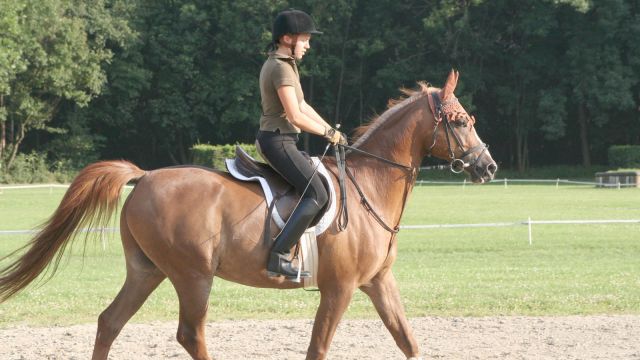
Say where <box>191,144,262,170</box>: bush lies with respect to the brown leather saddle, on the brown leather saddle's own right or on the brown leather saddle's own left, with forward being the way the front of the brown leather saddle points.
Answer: on the brown leather saddle's own left

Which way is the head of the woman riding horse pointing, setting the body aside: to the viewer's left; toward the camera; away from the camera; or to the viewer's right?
to the viewer's right

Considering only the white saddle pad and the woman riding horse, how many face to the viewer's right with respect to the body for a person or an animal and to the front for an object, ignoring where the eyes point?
2

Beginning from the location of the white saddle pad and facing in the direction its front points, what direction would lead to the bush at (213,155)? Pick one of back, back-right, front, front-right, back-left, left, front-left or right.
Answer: left

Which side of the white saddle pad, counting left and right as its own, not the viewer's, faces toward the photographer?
right

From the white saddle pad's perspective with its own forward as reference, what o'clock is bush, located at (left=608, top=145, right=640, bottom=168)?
The bush is roughly at 10 o'clock from the white saddle pad.

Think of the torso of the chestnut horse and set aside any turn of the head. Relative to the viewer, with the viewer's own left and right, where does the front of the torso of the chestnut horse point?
facing to the right of the viewer

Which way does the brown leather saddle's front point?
to the viewer's right

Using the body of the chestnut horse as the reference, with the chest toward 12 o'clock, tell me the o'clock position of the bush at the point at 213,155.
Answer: The bush is roughly at 9 o'clock from the chestnut horse.

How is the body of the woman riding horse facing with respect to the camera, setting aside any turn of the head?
to the viewer's right

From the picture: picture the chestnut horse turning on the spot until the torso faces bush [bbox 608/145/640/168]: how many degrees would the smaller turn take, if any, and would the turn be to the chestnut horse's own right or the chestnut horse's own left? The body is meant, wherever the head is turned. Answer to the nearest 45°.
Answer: approximately 45° to the chestnut horse's own left
